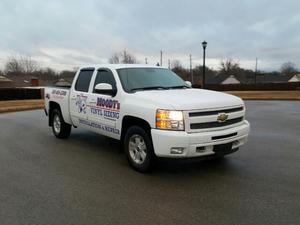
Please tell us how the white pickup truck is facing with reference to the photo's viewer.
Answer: facing the viewer and to the right of the viewer
